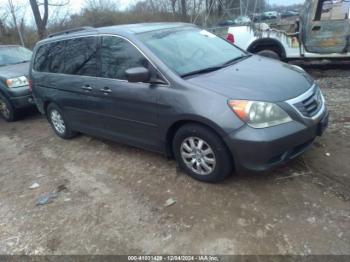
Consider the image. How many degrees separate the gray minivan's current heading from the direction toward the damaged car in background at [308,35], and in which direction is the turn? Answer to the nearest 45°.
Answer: approximately 90° to its left

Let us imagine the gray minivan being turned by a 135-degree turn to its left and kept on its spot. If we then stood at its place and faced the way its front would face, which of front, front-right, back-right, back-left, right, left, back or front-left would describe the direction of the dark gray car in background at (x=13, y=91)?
front-left

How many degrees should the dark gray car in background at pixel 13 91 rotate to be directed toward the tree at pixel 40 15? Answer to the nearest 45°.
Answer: approximately 135° to its left

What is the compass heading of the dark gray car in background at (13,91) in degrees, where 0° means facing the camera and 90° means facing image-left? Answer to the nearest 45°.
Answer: approximately 315°

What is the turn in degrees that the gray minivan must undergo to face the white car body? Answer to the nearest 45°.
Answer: approximately 90° to its left

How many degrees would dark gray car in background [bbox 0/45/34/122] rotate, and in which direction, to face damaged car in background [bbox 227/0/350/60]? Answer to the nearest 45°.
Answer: approximately 45° to its left

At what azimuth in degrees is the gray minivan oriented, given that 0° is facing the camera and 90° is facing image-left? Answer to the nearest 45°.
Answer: approximately 315°

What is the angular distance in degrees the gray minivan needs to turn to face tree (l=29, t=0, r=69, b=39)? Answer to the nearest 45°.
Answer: approximately 180°
